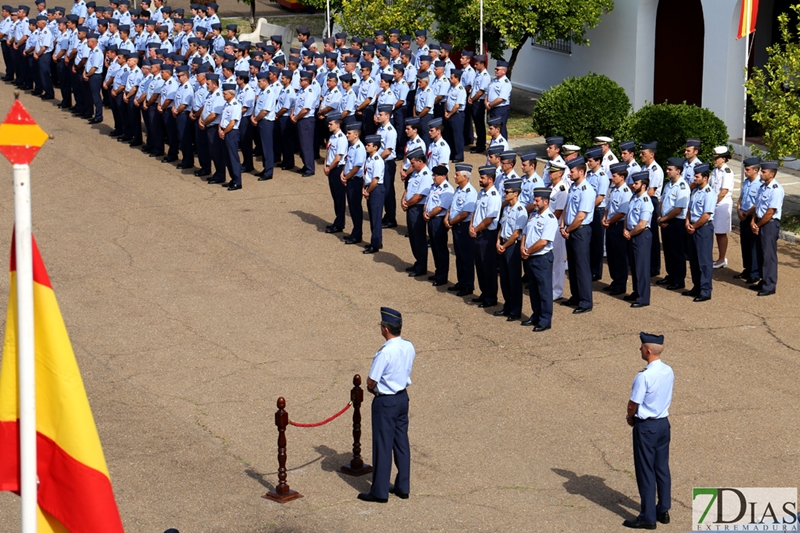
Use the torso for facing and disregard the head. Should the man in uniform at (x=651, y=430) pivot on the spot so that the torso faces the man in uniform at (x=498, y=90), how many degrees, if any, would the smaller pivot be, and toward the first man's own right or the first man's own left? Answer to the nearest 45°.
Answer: approximately 45° to the first man's own right

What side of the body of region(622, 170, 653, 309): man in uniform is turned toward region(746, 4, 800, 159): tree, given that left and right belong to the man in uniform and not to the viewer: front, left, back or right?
back

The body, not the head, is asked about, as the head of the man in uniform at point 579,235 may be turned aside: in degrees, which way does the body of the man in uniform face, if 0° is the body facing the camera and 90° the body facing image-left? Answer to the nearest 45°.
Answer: approximately 45°

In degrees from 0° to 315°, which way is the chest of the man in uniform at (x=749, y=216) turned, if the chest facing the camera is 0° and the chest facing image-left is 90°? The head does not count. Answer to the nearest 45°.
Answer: approximately 45°

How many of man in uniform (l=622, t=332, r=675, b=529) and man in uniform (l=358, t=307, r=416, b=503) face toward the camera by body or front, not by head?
0

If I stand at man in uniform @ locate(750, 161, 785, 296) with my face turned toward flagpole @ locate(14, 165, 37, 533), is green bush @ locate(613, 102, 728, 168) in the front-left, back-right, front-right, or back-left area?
back-right

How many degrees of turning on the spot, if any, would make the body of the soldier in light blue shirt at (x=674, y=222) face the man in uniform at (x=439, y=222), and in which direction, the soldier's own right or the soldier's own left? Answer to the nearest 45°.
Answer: approximately 45° to the soldier's own right

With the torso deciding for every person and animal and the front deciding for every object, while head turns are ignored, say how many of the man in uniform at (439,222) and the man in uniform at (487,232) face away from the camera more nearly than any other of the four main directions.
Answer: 0

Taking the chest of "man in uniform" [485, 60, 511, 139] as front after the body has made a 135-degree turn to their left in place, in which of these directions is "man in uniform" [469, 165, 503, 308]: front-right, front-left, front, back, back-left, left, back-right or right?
right

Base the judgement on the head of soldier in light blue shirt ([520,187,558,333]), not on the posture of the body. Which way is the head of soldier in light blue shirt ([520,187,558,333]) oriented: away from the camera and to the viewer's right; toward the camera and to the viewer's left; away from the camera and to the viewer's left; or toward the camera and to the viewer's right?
toward the camera and to the viewer's left

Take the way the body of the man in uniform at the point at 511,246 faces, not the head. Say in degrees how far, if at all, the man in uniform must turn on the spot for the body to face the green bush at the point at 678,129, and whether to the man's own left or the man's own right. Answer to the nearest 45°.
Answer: approximately 180°

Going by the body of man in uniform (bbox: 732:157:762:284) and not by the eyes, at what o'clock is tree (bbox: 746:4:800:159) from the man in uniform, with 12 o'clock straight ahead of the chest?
The tree is roughly at 5 o'clock from the man in uniform.

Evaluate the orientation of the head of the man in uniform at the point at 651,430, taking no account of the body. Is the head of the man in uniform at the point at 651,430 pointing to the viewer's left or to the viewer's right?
to the viewer's left
